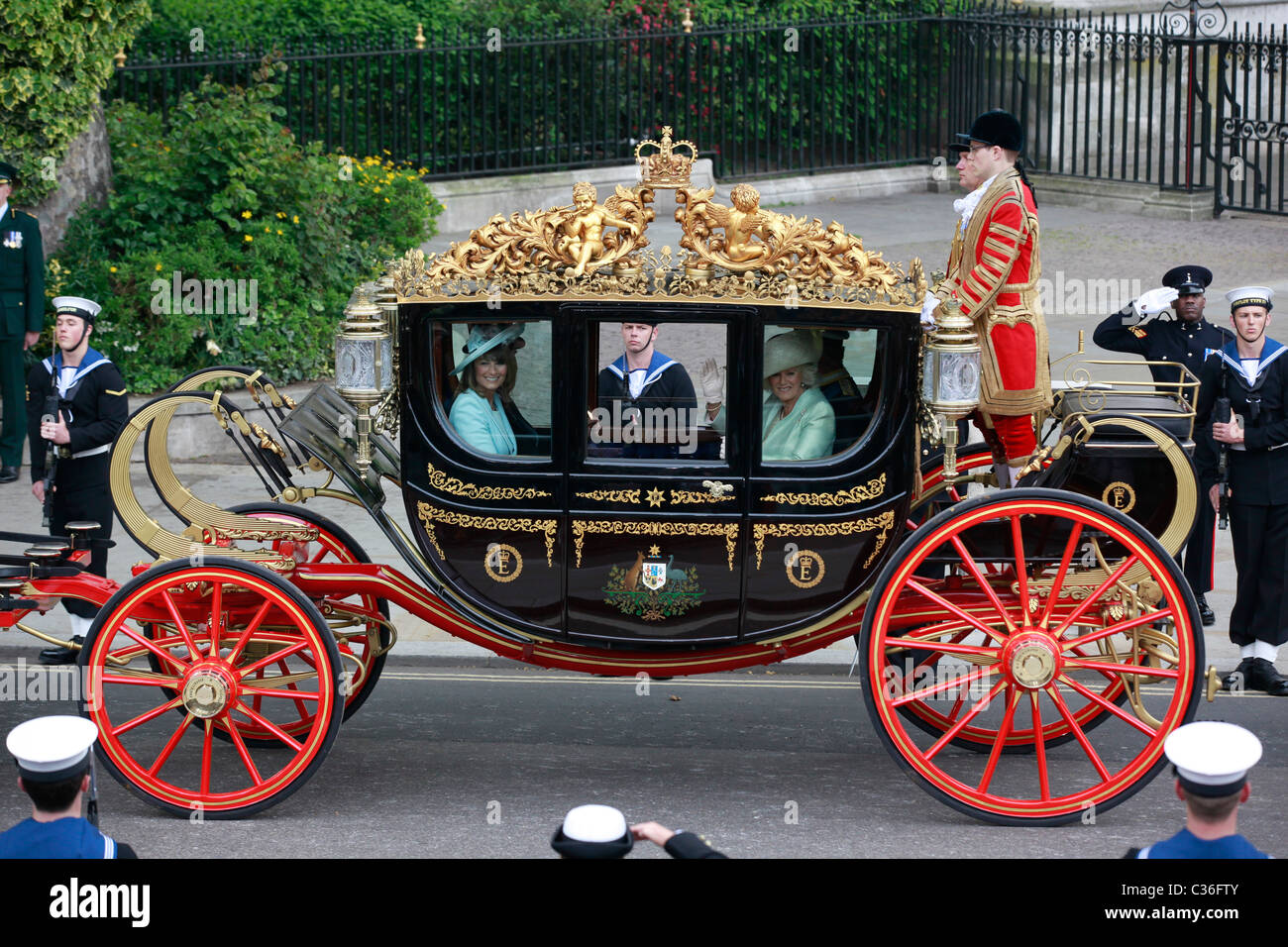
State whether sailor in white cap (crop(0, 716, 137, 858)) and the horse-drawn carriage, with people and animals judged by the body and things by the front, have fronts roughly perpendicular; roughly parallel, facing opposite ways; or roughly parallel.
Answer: roughly perpendicular

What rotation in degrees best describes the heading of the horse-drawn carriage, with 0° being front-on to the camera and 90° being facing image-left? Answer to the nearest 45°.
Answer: approximately 90°

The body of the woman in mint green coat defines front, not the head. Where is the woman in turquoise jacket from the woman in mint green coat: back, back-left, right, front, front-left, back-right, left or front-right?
front-right

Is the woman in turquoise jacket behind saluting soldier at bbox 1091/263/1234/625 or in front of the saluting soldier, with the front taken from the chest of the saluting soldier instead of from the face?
in front

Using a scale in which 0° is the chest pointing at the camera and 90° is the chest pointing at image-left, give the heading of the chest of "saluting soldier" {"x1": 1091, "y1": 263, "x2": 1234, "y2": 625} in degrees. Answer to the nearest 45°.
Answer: approximately 0°

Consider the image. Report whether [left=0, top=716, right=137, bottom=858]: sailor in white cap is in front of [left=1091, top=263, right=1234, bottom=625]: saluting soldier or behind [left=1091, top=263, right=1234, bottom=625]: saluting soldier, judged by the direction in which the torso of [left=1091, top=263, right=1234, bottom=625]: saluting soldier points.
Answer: in front

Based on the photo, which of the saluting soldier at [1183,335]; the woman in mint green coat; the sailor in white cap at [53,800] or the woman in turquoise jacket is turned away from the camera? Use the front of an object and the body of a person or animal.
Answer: the sailor in white cap at [53,800]

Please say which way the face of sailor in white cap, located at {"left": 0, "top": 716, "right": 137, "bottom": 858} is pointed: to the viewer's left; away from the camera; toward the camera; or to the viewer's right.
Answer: away from the camera

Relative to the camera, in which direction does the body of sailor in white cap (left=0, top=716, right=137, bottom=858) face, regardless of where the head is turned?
away from the camera

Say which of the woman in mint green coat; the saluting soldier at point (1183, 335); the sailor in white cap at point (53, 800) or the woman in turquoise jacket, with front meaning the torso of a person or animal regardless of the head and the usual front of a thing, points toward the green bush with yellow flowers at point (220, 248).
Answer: the sailor in white cap at point (53, 800)

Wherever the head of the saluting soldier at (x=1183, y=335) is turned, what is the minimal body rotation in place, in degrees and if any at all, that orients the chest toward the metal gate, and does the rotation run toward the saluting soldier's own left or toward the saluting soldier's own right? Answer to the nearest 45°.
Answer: approximately 180°
